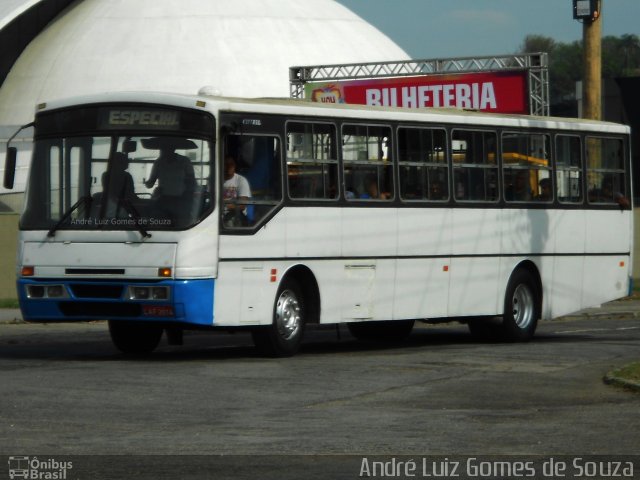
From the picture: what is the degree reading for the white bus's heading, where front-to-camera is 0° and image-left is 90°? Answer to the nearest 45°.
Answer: approximately 45°

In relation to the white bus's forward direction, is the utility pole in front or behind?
behind

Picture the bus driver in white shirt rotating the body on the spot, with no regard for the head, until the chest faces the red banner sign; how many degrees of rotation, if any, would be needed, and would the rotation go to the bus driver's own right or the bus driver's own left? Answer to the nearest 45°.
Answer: approximately 135° to the bus driver's own right

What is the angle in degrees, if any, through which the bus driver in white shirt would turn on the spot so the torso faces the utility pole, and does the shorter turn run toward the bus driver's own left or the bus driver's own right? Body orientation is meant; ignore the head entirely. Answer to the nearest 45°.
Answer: approximately 180°

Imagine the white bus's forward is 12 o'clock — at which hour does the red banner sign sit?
The red banner sign is roughly at 5 o'clock from the white bus.

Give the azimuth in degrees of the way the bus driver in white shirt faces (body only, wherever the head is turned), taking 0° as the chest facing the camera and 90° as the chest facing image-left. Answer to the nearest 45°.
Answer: approximately 45°
